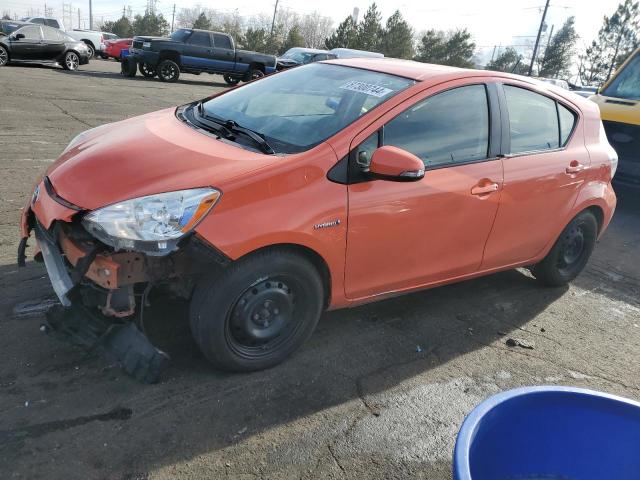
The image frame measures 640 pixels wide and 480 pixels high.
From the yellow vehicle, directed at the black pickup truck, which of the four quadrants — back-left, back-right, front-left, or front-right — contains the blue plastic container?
back-left

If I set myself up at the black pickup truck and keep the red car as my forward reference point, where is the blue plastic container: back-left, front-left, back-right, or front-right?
back-left

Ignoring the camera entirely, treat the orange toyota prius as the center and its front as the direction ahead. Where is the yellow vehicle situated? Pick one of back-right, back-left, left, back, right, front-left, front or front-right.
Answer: back

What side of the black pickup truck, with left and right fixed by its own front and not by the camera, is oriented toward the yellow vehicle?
left

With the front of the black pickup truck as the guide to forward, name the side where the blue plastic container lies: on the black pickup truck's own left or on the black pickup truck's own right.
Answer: on the black pickup truck's own left

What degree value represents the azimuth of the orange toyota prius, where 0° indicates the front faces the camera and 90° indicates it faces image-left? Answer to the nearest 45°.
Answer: approximately 45°

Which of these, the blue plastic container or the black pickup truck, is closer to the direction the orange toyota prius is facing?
the blue plastic container

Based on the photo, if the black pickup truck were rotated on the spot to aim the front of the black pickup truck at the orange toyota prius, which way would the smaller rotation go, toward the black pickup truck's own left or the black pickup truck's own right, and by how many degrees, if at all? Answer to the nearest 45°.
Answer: approximately 45° to the black pickup truck's own left

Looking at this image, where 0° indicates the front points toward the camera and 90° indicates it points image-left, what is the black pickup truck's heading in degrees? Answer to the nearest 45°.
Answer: approximately 45°
